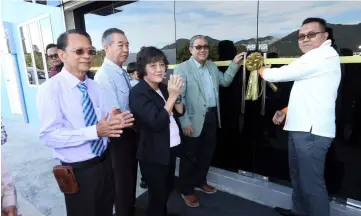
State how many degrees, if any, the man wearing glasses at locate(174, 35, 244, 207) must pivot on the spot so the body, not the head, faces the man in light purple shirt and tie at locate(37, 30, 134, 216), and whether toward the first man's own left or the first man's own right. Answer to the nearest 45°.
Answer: approximately 90° to the first man's own right

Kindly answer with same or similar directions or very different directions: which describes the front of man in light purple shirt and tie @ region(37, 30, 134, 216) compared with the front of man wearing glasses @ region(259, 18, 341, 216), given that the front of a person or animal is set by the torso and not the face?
very different directions

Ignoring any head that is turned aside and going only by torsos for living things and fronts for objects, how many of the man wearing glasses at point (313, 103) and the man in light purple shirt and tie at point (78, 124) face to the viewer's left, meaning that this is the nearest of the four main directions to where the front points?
1

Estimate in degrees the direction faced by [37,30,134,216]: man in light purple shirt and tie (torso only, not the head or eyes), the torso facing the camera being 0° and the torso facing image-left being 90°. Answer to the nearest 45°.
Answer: approximately 315°

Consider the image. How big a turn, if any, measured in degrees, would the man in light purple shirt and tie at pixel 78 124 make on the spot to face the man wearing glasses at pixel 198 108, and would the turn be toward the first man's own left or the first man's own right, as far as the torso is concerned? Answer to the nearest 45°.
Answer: approximately 90° to the first man's own left

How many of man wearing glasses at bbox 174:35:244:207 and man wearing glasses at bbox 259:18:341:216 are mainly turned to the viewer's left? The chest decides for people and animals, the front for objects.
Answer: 1

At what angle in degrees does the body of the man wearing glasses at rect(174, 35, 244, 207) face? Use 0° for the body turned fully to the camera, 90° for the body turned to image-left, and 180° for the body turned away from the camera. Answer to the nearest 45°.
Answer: approximately 315°

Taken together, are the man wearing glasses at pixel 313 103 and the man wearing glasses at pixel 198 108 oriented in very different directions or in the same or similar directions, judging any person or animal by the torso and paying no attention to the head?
very different directions

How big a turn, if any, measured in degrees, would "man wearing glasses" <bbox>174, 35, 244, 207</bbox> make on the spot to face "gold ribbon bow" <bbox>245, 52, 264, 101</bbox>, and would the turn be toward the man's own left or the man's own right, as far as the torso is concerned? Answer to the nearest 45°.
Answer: approximately 45° to the man's own left

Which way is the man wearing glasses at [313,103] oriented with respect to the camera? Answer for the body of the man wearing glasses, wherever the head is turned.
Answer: to the viewer's left
